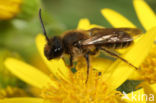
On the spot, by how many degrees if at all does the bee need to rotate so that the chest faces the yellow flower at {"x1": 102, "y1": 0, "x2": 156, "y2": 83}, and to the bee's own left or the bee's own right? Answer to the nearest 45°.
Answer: approximately 135° to the bee's own right

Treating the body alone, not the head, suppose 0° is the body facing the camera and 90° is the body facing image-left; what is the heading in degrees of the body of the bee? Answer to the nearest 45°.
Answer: approximately 90°
